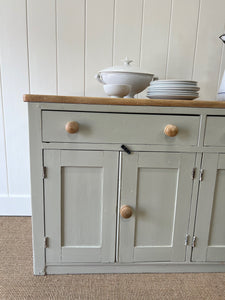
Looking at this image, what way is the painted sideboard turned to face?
toward the camera
